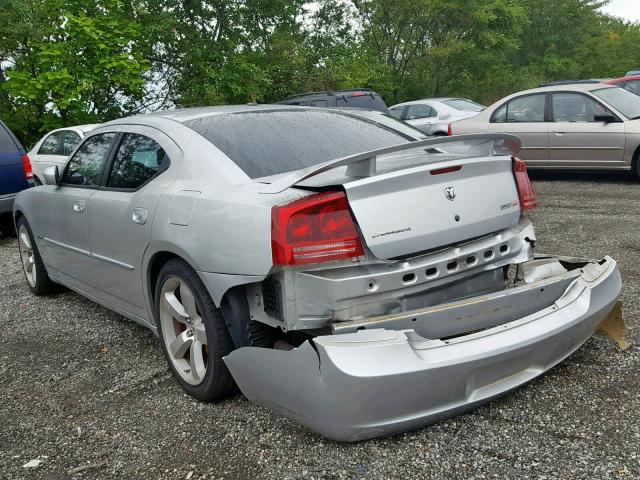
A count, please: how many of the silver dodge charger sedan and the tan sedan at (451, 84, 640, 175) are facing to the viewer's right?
1

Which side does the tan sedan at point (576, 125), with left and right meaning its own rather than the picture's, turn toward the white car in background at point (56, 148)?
back

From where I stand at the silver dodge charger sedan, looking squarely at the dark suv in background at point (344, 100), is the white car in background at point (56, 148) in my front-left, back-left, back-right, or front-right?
front-left

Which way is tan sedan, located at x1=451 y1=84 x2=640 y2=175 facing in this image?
to the viewer's right

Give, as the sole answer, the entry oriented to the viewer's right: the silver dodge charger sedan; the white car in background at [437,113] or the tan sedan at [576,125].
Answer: the tan sedan

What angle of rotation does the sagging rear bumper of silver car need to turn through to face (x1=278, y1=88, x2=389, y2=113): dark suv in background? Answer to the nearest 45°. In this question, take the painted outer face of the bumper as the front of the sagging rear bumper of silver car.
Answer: approximately 135° to its left

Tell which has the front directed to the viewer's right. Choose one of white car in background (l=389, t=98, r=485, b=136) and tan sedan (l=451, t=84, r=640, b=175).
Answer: the tan sedan

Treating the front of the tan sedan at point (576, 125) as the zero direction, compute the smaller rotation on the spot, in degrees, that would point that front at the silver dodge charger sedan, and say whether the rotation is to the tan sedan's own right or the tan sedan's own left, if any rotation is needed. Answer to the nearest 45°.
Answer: approximately 90° to the tan sedan's own right

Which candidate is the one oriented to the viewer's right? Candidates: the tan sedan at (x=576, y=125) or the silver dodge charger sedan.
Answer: the tan sedan

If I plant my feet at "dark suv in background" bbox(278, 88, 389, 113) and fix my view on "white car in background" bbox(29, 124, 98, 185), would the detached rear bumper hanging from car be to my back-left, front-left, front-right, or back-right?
front-left

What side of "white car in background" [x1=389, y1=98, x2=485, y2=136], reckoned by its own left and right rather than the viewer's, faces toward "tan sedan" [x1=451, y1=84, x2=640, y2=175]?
back

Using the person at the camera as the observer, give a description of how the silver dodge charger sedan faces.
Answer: facing away from the viewer and to the left of the viewer

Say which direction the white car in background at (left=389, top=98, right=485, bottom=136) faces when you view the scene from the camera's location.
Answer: facing away from the viewer and to the left of the viewer

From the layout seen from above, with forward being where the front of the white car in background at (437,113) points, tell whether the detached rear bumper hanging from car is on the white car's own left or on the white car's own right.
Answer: on the white car's own left

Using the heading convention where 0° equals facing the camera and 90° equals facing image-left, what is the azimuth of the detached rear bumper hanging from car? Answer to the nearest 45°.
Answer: approximately 315°
